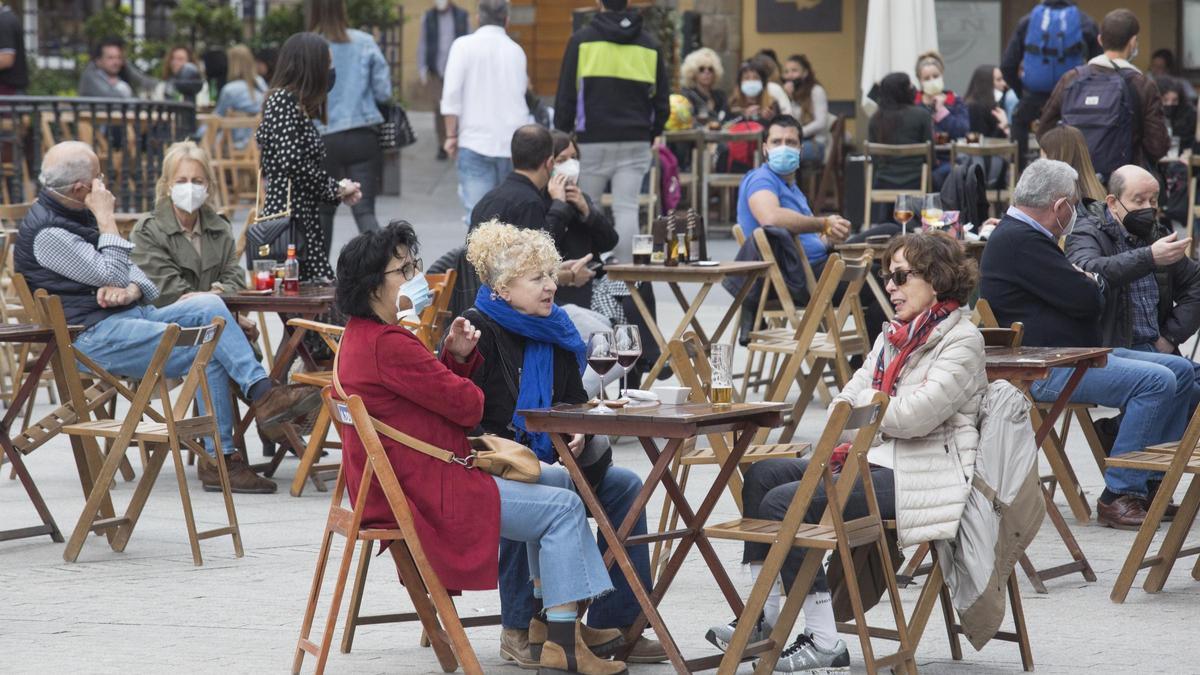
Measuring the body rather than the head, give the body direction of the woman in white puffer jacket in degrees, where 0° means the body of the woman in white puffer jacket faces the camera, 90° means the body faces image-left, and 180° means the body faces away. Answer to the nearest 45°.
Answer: approximately 90°

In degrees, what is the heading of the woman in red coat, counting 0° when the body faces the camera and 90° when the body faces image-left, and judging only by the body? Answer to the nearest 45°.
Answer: approximately 270°

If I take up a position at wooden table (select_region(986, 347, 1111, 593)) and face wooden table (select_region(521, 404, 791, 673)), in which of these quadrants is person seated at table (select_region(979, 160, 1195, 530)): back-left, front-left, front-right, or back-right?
back-right

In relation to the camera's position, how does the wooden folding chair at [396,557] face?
facing to the right of the viewer

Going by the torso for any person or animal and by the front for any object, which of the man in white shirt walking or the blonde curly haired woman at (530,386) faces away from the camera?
the man in white shirt walking

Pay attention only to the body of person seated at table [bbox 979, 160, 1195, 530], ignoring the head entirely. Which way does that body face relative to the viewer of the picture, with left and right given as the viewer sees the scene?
facing to the right of the viewer

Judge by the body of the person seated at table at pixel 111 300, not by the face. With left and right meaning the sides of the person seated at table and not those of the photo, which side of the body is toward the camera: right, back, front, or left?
right

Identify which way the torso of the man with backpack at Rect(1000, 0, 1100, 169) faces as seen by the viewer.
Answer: away from the camera

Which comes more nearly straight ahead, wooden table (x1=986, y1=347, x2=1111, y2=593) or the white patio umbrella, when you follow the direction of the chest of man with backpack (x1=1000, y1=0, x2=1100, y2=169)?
the white patio umbrella

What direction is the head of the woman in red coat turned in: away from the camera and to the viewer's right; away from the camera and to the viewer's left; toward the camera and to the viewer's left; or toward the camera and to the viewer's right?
toward the camera and to the viewer's right

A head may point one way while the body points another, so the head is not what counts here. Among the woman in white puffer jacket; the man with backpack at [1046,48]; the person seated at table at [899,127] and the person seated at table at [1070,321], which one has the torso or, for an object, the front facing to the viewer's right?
the person seated at table at [1070,321]

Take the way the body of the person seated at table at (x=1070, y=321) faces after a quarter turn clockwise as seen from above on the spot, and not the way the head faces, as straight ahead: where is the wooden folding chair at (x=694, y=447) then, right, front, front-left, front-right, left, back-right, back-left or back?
front-right

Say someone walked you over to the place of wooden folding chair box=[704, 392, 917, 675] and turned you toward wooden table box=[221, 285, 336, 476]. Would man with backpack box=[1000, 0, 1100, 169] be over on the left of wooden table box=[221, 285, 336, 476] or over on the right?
right

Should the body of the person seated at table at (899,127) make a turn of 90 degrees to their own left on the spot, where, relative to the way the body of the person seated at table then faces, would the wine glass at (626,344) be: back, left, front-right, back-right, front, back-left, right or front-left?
left

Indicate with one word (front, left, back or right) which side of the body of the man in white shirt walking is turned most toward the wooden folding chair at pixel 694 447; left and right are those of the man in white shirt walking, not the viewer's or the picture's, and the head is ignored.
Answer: back

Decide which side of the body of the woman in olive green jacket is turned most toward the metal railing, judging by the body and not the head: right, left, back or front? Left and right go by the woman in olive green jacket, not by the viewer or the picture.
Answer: back

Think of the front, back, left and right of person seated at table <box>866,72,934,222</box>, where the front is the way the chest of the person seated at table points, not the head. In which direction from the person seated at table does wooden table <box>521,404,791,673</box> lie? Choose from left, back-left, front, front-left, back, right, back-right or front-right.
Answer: back
